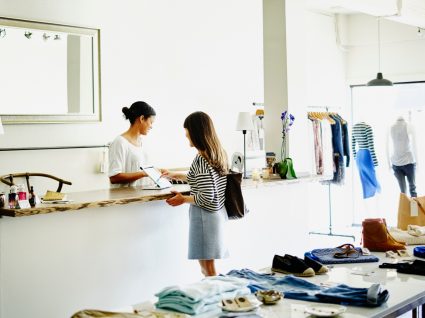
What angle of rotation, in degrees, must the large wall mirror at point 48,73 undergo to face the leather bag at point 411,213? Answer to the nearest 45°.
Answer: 0° — it already faces it

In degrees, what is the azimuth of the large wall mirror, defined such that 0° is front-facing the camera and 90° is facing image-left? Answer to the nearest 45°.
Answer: approximately 315°

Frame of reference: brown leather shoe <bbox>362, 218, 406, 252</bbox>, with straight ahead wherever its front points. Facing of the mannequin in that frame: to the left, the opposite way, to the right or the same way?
to the left

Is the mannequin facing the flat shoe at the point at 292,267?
no

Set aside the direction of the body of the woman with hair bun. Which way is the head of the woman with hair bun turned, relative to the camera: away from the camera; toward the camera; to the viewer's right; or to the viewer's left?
to the viewer's right

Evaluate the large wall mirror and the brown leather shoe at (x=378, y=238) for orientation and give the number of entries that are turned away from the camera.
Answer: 0

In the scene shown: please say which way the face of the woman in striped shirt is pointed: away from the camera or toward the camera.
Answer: away from the camera

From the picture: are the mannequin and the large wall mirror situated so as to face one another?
no

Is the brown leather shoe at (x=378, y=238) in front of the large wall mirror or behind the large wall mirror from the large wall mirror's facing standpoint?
in front

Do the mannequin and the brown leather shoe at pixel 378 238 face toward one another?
no
